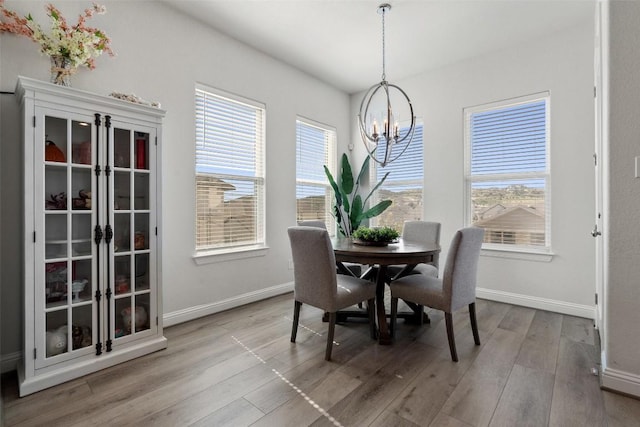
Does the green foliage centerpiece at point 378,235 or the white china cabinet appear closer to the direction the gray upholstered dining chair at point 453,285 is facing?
the green foliage centerpiece

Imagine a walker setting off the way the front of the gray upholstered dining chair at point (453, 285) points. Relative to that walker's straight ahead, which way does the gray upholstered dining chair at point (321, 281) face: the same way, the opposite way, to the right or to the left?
to the right

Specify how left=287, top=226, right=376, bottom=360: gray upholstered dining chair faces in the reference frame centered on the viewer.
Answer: facing away from the viewer and to the right of the viewer

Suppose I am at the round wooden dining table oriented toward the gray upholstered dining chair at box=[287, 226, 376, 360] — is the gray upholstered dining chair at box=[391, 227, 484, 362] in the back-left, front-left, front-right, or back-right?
back-left

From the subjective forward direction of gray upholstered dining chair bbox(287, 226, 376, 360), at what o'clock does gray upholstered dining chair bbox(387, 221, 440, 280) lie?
gray upholstered dining chair bbox(387, 221, 440, 280) is roughly at 12 o'clock from gray upholstered dining chair bbox(287, 226, 376, 360).

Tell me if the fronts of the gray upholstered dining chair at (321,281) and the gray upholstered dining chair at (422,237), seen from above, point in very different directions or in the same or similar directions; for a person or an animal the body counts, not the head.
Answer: very different directions

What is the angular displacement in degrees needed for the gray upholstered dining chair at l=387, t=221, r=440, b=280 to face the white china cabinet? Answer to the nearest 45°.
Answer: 0° — it already faces it

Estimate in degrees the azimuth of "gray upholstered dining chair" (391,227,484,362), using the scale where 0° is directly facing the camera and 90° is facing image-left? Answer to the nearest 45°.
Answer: approximately 135°

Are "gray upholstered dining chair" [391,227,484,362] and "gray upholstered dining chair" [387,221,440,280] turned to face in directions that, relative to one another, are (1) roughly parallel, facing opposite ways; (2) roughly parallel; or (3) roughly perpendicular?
roughly perpendicular

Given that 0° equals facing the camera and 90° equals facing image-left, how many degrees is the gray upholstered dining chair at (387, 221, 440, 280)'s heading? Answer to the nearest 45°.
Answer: approximately 45°

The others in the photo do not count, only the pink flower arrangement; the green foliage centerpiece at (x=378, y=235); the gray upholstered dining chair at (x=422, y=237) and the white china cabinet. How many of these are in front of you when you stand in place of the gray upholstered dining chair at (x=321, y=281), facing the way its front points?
2
